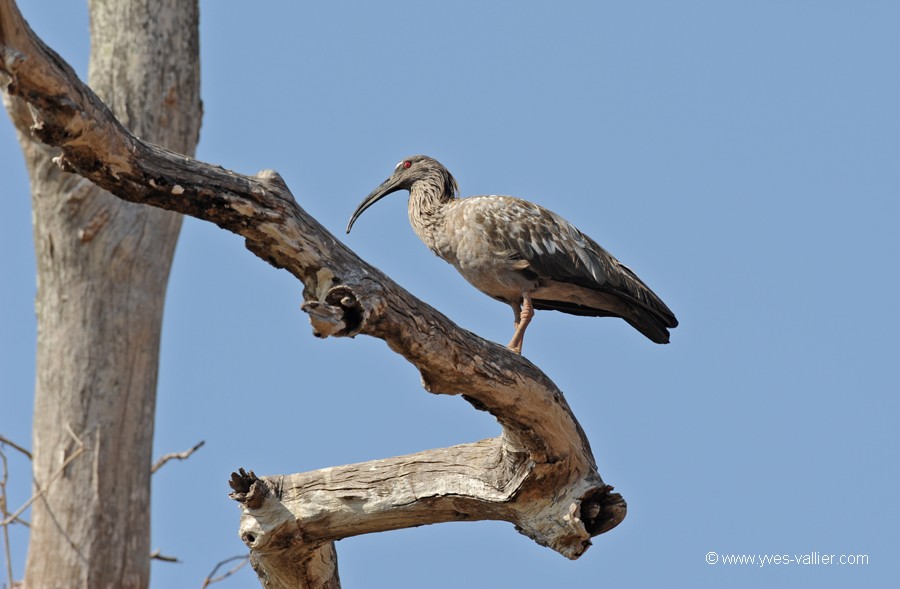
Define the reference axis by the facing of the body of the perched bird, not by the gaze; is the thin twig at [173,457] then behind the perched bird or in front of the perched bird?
in front

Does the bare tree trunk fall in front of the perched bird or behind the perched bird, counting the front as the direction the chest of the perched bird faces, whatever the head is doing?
in front

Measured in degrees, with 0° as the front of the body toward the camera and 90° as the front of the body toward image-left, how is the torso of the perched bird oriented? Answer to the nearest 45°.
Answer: approximately 90°
